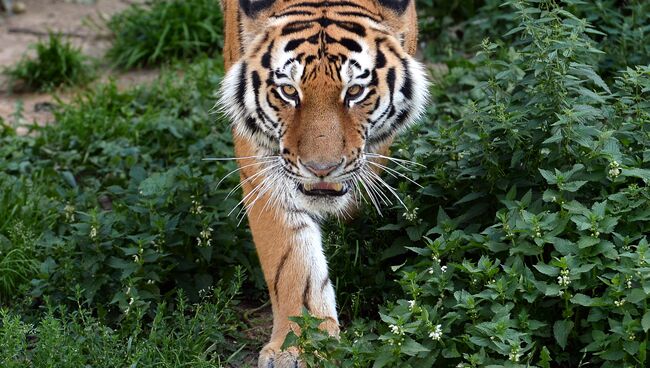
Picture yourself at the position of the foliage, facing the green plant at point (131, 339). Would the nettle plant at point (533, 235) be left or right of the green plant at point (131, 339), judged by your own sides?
left

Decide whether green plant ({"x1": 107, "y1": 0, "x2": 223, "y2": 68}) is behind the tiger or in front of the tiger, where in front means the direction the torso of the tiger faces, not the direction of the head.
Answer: behind

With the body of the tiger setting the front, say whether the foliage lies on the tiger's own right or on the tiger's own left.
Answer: on the tiger's own right

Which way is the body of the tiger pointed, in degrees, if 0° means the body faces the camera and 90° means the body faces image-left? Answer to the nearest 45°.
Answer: approximately 0°

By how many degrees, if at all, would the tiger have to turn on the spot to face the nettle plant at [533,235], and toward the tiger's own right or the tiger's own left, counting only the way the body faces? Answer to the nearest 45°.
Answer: approximately 45° to the tiger's own left
